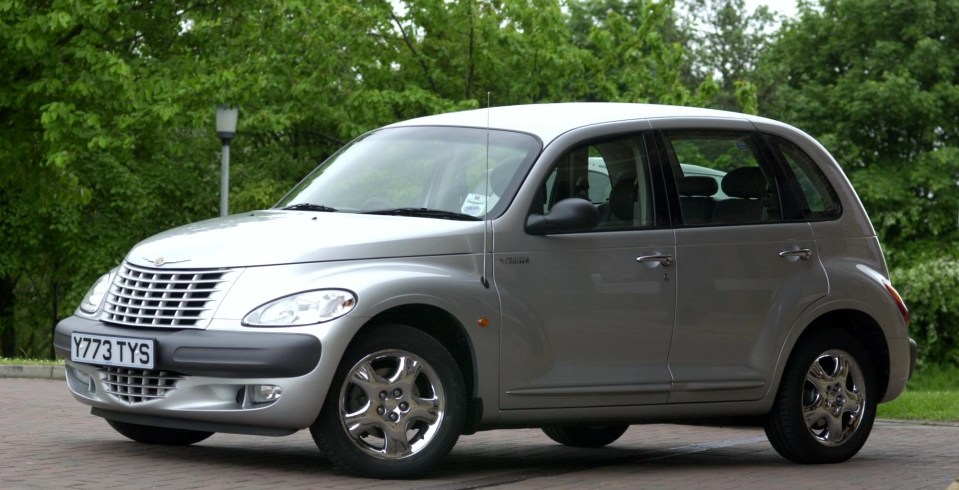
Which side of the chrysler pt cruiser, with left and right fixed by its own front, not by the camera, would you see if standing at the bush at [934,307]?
back

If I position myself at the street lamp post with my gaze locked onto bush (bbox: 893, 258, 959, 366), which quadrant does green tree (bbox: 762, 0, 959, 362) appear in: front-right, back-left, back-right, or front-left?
front-left

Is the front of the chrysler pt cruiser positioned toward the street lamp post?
no

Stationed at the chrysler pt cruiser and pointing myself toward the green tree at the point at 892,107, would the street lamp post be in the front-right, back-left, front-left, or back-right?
front-left

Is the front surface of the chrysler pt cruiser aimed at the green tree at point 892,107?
no

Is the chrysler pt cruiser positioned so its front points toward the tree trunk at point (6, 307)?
no
